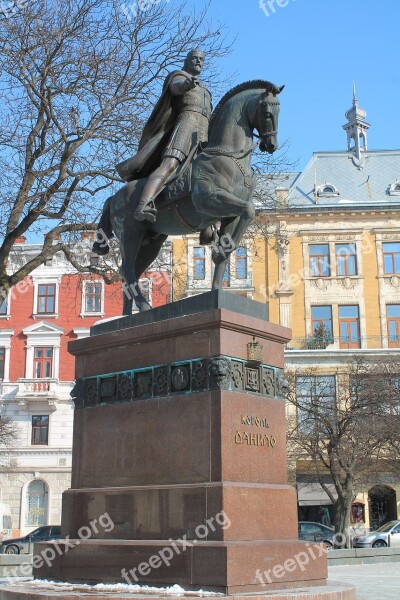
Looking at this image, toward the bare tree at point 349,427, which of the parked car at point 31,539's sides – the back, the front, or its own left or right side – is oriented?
back

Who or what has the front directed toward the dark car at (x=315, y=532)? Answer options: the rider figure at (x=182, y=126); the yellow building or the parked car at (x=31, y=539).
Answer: the yellow building

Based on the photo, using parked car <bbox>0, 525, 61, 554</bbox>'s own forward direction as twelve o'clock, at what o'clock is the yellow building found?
The yellow building is roughly at 5 o'clock from the parked car.

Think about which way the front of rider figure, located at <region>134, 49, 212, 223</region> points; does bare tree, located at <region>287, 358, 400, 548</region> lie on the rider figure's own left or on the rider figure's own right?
on the rider figure's own left

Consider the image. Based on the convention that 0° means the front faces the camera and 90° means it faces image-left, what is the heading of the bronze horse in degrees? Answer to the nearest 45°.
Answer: approximately 315°

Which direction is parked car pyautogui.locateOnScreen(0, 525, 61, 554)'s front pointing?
to the viewer's left

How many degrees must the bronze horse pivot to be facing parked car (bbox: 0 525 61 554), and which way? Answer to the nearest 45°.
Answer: approximately 135° to its left

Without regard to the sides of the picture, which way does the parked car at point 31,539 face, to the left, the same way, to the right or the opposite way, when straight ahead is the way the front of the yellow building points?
to the right

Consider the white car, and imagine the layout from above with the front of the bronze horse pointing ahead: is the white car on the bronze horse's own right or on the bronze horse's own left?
on the bronze horse's own left
